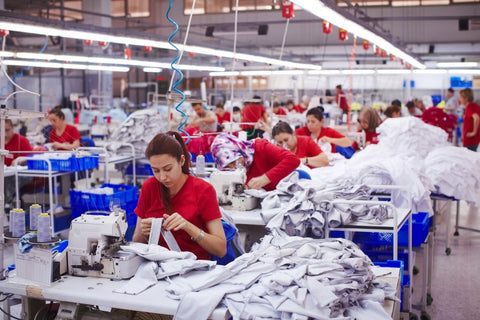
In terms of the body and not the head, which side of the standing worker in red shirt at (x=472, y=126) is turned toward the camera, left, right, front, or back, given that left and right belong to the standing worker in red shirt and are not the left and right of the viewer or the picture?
left

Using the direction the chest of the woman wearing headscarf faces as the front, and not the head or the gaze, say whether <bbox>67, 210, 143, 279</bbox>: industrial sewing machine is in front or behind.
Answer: in front

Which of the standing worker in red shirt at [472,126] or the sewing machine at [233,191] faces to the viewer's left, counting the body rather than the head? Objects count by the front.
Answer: the standing worker in red shirt

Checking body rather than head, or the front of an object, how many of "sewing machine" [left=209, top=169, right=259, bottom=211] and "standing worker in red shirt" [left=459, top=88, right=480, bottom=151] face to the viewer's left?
1

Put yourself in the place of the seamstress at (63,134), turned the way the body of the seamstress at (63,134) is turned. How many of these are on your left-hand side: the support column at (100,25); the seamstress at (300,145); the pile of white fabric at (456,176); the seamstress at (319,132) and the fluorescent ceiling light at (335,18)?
4

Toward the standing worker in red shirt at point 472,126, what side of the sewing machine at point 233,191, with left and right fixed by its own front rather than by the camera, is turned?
front

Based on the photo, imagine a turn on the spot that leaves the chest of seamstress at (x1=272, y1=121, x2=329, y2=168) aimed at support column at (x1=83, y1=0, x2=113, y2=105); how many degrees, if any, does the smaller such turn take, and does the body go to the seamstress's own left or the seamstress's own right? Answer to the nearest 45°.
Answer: approximately 90° to the seamstress's own right

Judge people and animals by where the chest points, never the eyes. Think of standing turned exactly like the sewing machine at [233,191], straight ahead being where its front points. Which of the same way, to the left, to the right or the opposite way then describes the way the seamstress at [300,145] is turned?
the opposite way

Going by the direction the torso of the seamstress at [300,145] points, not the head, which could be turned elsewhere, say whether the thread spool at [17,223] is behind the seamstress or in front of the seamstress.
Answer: in front

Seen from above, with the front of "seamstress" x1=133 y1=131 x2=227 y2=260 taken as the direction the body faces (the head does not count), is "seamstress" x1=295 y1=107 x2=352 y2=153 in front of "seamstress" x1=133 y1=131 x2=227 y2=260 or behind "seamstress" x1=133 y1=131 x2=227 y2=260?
behind

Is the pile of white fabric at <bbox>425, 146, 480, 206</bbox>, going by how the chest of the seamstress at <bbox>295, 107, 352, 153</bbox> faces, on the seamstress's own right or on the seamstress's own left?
on the seamstress's own left

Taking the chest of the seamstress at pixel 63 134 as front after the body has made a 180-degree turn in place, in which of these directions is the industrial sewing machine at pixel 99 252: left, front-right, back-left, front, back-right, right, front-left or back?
back-right
